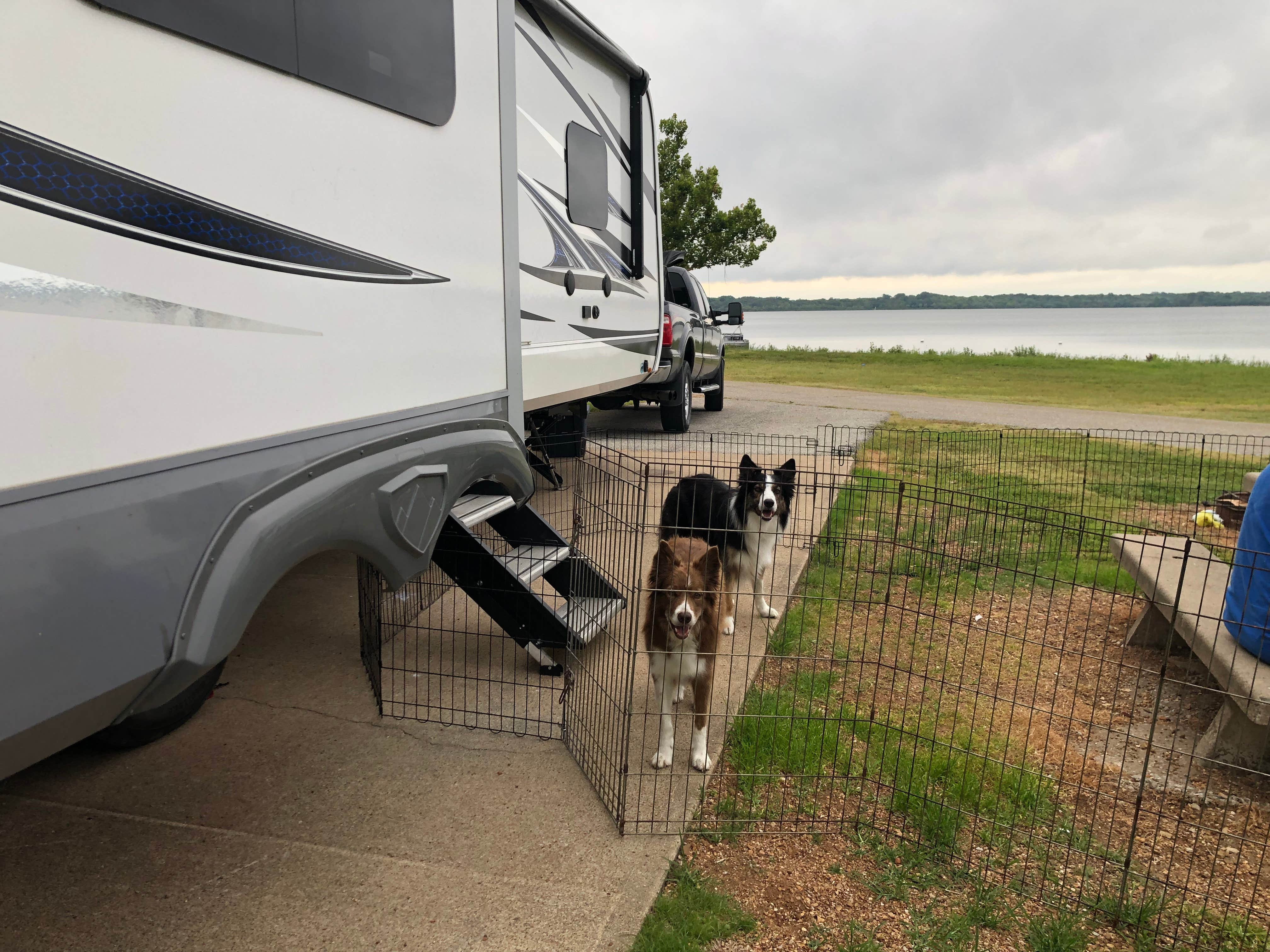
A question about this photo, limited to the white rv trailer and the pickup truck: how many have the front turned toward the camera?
0

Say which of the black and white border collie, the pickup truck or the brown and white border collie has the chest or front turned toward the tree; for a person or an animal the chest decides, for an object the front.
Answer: the pickup truck

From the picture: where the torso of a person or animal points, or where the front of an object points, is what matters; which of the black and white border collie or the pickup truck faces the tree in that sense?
the pickup truck

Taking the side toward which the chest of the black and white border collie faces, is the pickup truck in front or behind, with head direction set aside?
behind

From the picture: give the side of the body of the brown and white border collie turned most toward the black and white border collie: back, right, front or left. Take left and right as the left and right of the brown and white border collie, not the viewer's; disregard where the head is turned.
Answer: back

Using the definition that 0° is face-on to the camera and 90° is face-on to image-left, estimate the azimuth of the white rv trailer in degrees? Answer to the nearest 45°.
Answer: approximately 225°

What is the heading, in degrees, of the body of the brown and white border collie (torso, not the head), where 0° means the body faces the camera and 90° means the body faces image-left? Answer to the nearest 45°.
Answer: approximately 0°

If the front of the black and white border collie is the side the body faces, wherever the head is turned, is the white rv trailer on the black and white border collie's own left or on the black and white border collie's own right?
on the black and white border collie's own right

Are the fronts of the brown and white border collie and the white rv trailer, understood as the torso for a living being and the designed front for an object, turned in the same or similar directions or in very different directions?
very different directions

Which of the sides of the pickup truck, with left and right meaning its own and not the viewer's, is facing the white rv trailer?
back

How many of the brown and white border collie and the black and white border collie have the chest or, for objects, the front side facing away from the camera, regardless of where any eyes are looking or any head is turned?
0

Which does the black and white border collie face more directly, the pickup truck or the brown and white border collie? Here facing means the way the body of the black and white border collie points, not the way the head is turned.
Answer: the brown and white border collie

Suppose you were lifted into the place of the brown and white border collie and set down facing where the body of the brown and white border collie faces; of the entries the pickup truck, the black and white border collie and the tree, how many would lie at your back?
3

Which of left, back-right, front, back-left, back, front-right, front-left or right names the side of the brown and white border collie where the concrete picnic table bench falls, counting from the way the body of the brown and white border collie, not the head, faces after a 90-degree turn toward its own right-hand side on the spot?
back

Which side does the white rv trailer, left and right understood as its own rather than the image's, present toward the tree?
front

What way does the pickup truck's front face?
away from the camera

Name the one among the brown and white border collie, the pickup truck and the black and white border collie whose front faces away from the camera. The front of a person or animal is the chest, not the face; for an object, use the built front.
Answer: the pickup truck

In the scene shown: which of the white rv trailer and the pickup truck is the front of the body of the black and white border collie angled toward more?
the white rv trailer

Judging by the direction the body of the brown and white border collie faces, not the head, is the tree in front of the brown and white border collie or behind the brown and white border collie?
behind
